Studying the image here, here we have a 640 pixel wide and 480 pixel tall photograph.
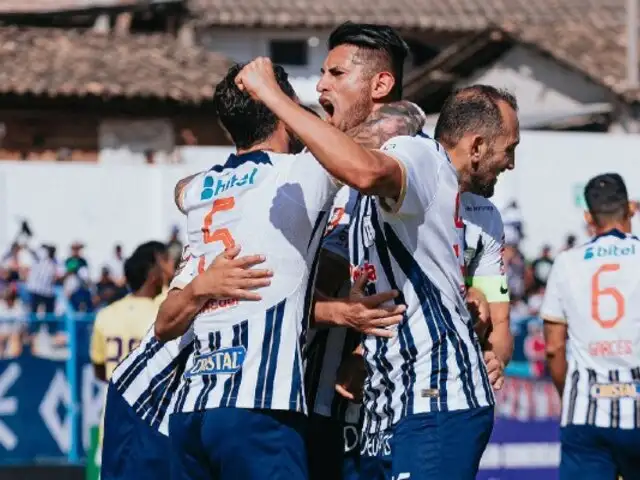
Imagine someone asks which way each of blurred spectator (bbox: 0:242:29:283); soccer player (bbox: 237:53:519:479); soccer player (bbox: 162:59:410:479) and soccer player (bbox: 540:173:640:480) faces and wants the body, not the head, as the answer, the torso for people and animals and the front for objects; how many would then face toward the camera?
1

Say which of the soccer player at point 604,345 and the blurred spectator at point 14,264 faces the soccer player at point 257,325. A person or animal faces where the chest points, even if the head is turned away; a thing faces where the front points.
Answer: the blurred spectator

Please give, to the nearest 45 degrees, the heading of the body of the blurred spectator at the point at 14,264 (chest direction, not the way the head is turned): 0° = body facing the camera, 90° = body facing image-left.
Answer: approximately 0°

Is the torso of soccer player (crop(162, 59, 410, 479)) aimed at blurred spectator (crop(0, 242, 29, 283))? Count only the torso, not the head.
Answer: no

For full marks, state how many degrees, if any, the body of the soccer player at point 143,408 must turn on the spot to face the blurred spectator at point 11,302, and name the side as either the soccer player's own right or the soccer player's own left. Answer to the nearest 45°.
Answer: approximately 90° to the soccer player's own left

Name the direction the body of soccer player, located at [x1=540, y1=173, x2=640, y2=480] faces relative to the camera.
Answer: away from the camera

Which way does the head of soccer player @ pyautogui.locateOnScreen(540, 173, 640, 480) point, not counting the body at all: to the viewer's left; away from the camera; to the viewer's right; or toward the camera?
away from the camera

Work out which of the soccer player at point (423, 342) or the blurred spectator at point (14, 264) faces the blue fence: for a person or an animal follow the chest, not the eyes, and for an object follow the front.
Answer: the blurred spectator

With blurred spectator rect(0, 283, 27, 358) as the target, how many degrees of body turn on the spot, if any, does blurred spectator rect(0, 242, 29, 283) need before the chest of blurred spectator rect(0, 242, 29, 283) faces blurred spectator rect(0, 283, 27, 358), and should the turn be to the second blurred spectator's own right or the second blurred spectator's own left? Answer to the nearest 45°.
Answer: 0° — they already face them
